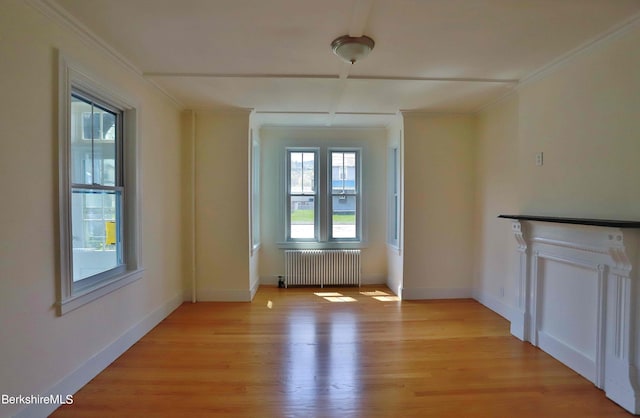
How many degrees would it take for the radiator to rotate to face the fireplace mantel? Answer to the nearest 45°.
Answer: approximately 45° to its left

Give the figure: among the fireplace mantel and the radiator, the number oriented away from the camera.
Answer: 0

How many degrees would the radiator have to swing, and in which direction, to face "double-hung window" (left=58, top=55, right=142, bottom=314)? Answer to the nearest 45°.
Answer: approximately 45° to its right

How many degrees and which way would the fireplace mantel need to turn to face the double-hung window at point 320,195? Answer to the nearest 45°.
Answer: approximately 45° to its right

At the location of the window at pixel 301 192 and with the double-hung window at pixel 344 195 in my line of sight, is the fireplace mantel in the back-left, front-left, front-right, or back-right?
front-right

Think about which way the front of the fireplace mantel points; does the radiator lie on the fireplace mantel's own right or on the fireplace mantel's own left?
on the fireplace mantel's own right

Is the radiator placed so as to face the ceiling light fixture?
yes

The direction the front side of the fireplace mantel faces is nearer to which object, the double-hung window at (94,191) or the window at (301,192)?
the double-hung window

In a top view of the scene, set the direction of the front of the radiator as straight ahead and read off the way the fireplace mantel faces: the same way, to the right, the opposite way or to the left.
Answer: to the right

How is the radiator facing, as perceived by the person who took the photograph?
facing the viewer

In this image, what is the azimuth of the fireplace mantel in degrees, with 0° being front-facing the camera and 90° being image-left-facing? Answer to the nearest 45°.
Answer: approximately 45°

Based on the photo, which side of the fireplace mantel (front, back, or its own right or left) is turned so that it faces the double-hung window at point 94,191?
front

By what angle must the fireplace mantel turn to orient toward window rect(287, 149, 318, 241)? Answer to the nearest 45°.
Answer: approximately 45° to its right
